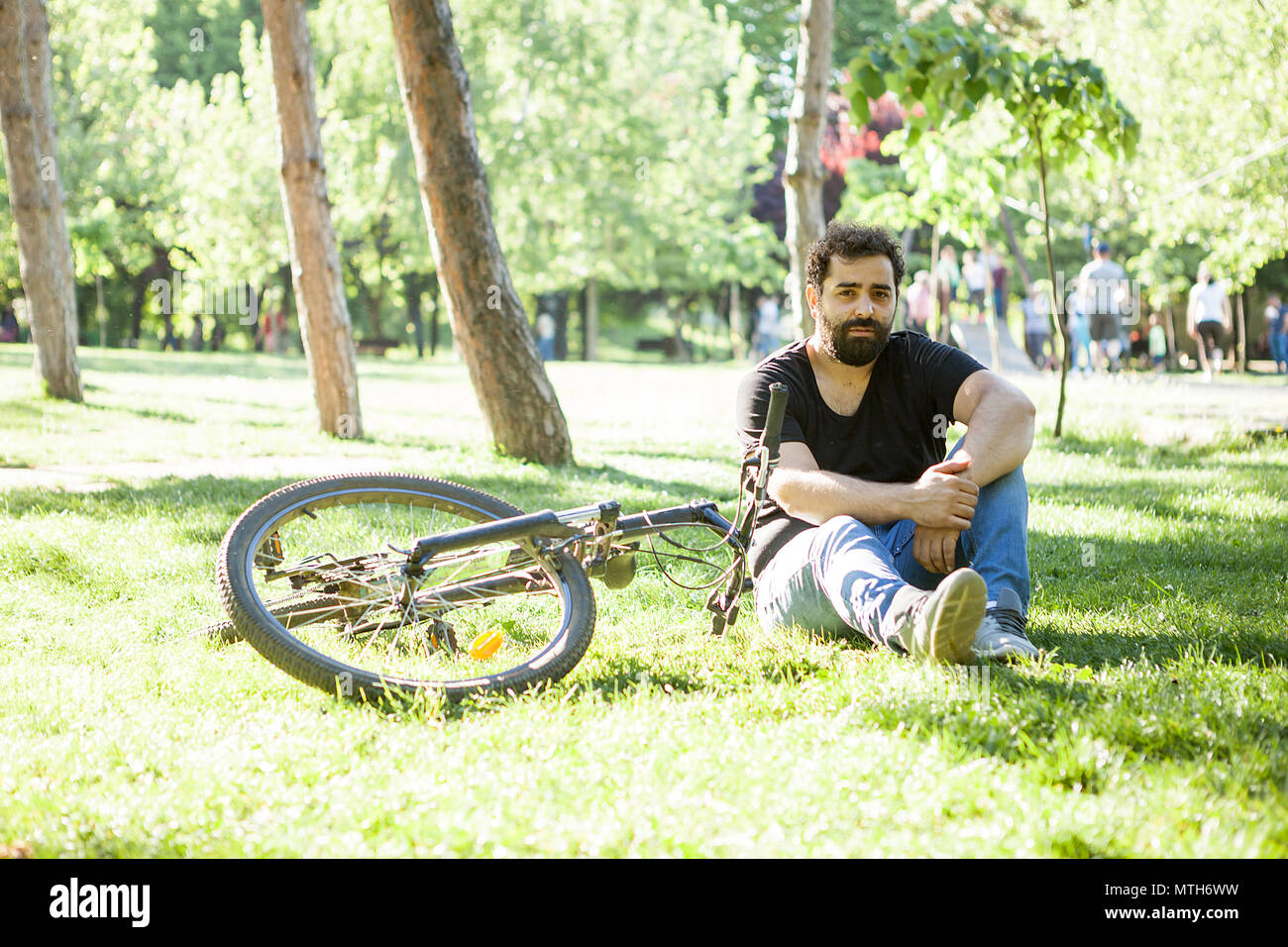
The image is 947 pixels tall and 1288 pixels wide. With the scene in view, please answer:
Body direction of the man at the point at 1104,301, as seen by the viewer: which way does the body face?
away from the camera

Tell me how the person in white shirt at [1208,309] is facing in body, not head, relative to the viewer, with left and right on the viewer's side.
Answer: facing away from the viewer

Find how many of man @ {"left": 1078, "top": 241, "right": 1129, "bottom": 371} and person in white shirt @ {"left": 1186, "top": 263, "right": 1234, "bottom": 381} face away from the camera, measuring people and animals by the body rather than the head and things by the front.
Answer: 2

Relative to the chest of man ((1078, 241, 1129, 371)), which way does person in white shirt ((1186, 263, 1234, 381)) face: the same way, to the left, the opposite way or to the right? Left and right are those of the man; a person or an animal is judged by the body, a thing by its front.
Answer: the same way

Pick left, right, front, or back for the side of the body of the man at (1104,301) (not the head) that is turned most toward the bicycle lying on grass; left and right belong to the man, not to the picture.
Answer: back

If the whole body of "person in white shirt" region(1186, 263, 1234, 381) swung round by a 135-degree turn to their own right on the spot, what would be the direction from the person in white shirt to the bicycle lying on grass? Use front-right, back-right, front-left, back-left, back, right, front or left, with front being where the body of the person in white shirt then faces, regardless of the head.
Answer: front-right

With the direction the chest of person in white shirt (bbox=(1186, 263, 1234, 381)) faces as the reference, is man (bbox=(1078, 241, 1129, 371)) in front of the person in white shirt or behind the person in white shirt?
behind

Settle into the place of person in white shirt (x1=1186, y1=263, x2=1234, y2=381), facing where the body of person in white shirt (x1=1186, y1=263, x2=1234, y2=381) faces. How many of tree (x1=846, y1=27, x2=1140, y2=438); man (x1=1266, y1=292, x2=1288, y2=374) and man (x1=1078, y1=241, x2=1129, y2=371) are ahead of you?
1

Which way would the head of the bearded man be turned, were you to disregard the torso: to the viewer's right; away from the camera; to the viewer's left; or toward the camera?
toward the camera
